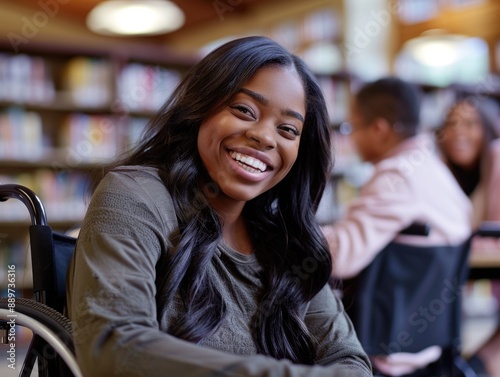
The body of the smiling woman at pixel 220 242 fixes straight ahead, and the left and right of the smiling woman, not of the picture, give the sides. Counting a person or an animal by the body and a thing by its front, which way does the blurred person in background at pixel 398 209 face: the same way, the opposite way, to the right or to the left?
the opposite way

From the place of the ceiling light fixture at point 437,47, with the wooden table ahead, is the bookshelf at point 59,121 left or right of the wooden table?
right

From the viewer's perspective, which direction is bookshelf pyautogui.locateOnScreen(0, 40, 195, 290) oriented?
toward the camera

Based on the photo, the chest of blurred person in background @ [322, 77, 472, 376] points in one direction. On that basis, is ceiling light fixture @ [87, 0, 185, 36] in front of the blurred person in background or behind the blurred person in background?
in front

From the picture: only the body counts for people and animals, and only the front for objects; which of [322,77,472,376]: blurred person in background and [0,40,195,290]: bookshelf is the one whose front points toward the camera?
the bookshelf

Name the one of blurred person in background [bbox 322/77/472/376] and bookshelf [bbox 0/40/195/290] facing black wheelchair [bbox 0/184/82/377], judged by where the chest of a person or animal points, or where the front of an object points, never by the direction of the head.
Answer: the bookshelf

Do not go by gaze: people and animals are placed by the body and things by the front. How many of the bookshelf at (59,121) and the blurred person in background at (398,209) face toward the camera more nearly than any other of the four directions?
1

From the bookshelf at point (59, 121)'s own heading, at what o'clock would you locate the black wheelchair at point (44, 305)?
The black wheelchair is roughly at 12 o'clock from the bookshelf.

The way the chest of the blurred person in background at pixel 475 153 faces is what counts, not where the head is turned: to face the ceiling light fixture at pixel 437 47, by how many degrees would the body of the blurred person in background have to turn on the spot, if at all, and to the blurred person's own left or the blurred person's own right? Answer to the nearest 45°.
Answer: approximately 135° to the blurred person's own right

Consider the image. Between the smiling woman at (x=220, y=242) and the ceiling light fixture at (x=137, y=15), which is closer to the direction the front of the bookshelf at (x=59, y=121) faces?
the smiling woman

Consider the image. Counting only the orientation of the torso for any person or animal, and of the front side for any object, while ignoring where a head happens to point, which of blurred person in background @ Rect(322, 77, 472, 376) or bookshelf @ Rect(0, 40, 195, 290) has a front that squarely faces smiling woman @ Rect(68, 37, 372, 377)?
the bookshelf

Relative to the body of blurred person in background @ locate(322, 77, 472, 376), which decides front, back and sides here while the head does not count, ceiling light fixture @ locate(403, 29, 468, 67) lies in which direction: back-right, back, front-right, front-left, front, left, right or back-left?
front-right

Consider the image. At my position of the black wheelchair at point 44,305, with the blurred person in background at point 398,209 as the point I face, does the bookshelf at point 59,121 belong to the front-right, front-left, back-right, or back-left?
front-left

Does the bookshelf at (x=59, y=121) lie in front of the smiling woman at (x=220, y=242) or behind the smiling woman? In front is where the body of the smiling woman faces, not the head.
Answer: behind

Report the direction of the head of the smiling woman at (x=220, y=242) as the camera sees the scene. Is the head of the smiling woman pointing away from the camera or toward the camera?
toward the camera
